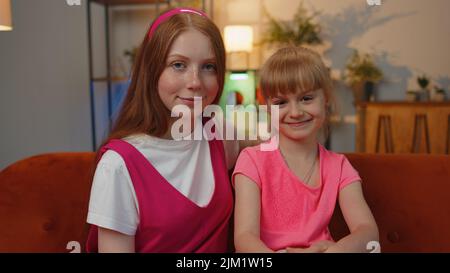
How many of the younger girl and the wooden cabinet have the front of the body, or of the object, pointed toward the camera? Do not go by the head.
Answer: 2

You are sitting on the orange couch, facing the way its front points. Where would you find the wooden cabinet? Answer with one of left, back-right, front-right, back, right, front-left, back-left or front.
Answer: back-left

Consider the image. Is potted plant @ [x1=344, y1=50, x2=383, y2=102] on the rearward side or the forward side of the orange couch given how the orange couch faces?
on the rearward side

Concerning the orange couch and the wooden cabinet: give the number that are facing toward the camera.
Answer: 2

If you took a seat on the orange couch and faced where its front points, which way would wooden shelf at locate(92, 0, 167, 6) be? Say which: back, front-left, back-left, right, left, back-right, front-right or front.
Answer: back

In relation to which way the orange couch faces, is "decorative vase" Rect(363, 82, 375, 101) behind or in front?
behind

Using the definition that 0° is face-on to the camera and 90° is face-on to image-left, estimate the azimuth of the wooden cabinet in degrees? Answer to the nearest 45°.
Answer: approximately 0°

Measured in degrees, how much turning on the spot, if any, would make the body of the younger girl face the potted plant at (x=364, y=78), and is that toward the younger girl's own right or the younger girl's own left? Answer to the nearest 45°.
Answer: approximately 180°

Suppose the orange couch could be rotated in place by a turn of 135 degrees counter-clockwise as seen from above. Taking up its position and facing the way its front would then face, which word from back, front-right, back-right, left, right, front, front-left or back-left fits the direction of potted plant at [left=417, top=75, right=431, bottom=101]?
front

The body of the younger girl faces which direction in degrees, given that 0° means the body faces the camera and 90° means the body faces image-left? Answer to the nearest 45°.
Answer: approximately 0°
